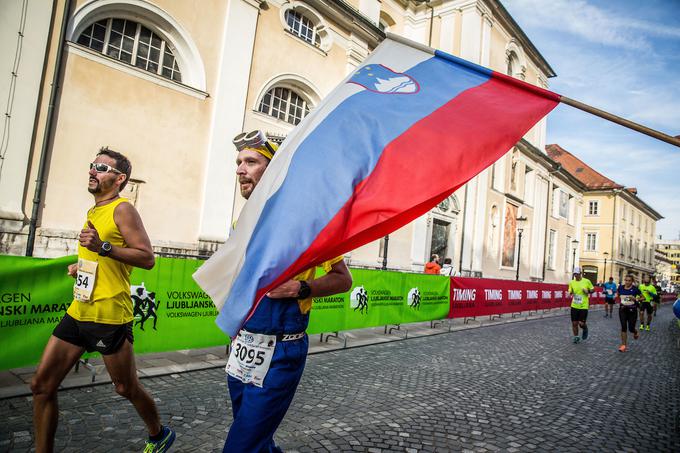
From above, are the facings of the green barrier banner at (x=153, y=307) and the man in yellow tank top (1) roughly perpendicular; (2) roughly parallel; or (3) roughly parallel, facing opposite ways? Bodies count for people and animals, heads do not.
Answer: roughly perpendicular

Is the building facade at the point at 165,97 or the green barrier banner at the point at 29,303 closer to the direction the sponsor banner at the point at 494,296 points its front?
the green barrier banner

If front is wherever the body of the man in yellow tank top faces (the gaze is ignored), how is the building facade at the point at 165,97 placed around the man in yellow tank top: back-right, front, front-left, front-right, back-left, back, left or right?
back-right

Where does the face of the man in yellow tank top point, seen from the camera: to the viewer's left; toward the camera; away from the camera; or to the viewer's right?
to the viewer's left

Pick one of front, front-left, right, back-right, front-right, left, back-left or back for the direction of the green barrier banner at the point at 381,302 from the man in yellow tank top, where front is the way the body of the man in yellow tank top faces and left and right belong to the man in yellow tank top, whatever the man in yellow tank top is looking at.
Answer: back

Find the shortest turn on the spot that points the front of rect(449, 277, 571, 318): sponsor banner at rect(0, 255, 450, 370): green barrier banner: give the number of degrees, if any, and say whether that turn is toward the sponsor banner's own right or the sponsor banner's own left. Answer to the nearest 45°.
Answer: approximately 45° to the sponsor banner's own right

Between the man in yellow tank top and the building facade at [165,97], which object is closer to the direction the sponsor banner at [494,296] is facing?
the man in yellow tank top

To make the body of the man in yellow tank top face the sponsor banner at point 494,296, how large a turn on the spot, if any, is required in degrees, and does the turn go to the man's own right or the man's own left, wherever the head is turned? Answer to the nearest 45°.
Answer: approximately 180°

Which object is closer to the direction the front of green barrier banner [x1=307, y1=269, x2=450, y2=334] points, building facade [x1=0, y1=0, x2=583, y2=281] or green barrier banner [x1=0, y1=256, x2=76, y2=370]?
the green barrier banner
